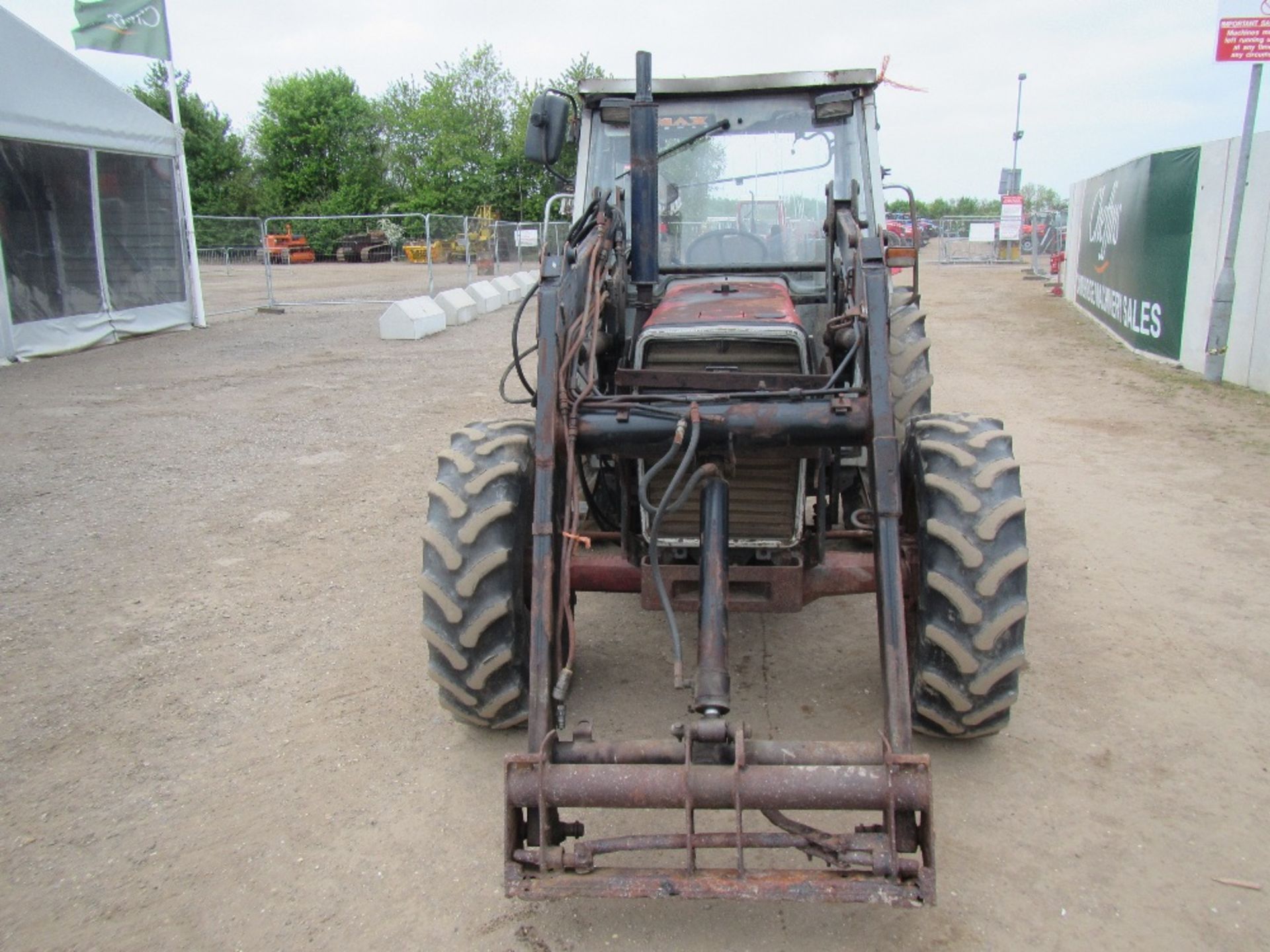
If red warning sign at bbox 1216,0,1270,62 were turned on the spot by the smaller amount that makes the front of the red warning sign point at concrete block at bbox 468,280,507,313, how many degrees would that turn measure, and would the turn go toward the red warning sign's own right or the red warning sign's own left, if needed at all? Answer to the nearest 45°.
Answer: approximately 90° to the red warning sign's own right

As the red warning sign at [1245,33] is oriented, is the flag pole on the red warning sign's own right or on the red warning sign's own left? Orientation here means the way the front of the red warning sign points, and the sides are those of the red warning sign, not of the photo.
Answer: on the red warning sign's own right

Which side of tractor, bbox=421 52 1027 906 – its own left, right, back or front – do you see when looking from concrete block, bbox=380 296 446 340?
back

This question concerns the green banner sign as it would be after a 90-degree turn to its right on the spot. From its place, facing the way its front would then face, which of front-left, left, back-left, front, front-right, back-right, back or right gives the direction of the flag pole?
front-left

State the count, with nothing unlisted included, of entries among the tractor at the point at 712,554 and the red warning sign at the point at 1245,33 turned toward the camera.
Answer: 2

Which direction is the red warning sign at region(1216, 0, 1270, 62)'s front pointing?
toward the camera

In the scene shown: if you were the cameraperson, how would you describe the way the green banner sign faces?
facing the viewer and to the left of the viewer

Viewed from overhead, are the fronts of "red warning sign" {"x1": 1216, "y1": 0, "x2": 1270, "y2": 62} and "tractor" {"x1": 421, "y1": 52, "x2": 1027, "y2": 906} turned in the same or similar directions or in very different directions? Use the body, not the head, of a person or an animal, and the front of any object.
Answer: same or similar directions

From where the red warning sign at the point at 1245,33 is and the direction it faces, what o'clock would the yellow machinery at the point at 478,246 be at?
The yellow machinery is roughly at 4 o'clock from the red warning sign.

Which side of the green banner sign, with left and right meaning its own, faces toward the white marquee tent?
front

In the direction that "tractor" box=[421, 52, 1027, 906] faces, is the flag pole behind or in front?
behind
